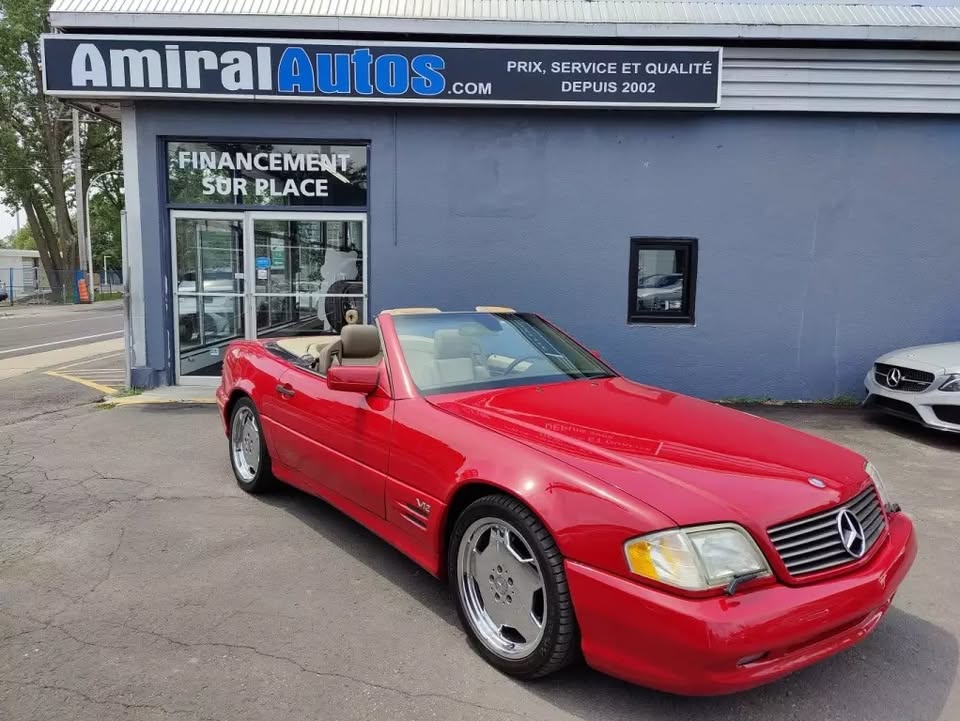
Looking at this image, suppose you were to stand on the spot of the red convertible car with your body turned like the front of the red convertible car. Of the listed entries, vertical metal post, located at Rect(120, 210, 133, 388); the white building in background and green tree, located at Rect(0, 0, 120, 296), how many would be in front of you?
0

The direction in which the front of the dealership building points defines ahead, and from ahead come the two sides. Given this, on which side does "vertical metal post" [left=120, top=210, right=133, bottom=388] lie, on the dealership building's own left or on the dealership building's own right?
on the dealership building's own right

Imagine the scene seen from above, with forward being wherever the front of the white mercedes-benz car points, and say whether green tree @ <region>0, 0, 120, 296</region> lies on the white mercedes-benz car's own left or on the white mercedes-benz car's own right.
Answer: on the white mercedes-benz car's own right

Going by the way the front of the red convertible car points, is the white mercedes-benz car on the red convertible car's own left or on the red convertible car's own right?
on the red convertible car's own left

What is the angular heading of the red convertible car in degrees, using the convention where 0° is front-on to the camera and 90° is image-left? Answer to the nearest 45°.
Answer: approximately 315°

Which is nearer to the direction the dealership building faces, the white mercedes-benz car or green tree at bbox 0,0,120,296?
the white mercedes-benz car

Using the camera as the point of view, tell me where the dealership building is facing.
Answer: facing the viewer

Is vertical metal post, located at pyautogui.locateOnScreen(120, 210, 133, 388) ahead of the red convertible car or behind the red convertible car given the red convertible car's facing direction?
behind

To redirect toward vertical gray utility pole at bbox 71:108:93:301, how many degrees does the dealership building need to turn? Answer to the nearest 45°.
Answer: approximately 135° to its right

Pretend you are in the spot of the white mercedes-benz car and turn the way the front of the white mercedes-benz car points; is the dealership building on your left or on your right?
on your right

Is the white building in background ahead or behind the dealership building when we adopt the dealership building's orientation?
behind

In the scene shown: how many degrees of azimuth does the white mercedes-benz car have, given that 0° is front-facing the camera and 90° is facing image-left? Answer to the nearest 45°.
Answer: approximately 45°

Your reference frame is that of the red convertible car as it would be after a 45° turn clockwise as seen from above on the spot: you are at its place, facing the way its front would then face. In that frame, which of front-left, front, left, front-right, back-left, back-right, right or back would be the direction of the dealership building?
back

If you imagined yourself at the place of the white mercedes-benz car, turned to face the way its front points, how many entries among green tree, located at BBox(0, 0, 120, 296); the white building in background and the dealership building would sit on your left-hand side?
0

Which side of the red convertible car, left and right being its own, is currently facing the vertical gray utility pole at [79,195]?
back

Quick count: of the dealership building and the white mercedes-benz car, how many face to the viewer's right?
0

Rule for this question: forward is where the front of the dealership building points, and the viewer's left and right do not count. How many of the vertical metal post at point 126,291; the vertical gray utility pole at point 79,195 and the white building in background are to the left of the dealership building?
0

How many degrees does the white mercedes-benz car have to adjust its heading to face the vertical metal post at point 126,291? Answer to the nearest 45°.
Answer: approximately 45° to its right
